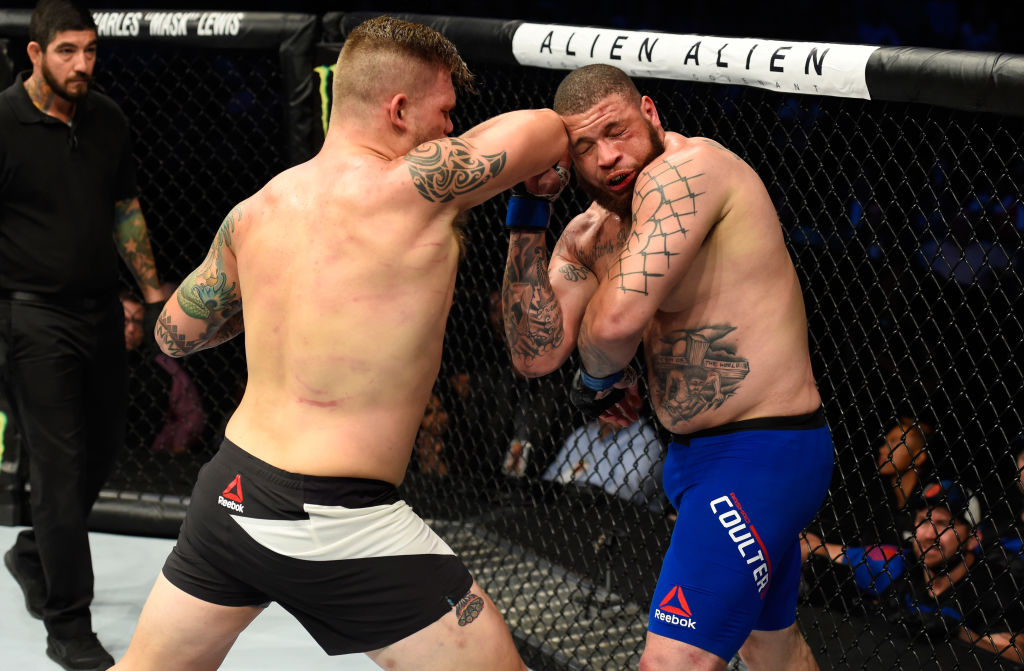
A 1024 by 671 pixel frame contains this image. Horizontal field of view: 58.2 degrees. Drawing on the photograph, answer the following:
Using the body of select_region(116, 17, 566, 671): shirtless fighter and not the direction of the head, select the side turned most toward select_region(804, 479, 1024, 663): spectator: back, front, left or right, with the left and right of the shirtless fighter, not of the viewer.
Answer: front

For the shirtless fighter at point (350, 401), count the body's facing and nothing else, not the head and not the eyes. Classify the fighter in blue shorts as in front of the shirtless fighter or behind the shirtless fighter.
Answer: in front

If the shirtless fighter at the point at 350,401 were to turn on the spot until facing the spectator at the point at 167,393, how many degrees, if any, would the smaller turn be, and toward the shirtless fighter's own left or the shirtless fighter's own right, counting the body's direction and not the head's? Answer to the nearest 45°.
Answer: approximately 45° to the shirtless fighter's own left

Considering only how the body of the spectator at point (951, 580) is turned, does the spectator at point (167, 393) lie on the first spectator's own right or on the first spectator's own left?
on the first spectator's own right

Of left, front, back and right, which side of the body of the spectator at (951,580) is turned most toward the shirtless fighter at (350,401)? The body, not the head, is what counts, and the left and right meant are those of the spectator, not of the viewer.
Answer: front

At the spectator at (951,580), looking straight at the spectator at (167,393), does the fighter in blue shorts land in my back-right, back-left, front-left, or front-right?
front-left

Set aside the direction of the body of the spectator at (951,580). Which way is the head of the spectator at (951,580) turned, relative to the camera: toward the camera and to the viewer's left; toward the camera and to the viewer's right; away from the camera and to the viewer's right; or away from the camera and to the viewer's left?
toward the camera and to the viewer's left

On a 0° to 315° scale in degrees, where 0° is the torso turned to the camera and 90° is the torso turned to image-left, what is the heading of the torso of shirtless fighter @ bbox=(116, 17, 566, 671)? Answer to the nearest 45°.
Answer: approximately 225°

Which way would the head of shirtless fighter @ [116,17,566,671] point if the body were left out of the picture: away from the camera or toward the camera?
away from the camera

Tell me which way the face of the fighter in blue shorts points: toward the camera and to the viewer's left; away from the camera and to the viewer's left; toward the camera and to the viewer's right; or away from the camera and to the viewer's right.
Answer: toward the camera and to the viewer's left
